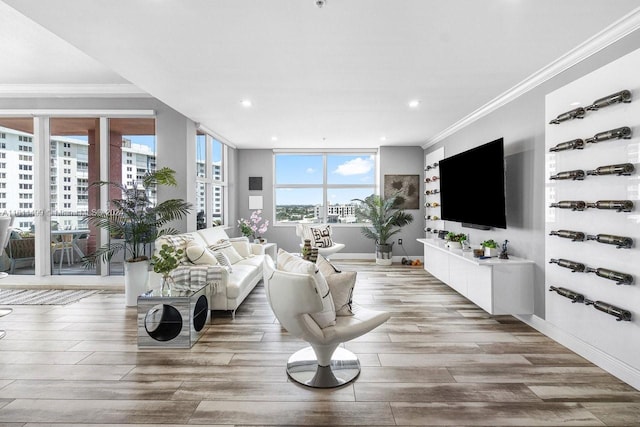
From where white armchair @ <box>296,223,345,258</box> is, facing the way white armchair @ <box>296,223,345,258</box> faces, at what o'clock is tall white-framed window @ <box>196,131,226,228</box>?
The tall white-framed window is roughly at 4 o'clock from the white armchair.

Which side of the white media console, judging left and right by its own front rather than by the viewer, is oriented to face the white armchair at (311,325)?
front

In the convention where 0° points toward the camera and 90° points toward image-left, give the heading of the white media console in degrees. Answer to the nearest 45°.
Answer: approximately 45°

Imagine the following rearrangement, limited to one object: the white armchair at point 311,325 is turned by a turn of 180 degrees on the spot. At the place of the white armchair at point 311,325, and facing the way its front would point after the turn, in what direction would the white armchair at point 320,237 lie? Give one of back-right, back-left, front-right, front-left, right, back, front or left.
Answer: back-right

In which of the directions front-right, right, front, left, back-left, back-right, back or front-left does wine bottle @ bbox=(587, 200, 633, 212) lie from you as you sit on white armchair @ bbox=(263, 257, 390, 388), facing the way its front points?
front-right

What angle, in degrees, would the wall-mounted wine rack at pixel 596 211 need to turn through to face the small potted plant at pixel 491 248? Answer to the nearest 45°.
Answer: approximately 90° to its right

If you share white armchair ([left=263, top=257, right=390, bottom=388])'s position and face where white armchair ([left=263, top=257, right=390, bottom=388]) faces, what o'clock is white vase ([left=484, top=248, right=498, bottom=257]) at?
The white vase is roughly at 12 o'clock from the white armchair.

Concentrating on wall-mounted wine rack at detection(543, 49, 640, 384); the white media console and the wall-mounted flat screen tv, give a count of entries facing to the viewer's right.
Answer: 0

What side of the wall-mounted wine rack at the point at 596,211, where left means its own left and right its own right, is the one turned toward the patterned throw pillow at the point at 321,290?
front

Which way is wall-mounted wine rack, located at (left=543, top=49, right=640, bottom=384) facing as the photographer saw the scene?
facing the viewer and to the left of the viewer

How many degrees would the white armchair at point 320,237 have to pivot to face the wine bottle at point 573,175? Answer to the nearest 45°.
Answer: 0° — it already faces it

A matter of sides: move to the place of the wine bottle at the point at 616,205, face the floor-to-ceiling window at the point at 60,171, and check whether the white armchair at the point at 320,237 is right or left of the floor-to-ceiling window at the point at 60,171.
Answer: right

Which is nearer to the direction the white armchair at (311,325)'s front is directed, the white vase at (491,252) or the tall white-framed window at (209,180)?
the white vase

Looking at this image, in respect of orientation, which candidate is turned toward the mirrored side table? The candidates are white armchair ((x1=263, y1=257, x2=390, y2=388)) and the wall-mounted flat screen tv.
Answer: the wall-mounted flat screen tv

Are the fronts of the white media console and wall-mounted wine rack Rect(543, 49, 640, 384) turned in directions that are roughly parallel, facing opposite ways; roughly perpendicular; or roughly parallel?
roughly parallel

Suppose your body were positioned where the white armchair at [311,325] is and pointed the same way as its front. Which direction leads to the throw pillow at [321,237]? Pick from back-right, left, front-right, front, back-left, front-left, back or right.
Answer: front-left

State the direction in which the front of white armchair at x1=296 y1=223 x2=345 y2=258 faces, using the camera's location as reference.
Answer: facing the viewer and to the right of the viewer

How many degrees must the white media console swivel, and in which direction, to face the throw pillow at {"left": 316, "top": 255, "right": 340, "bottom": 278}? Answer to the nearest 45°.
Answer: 0° — it already faces it

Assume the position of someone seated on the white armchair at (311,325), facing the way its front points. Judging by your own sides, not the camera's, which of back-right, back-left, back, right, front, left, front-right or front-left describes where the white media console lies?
front

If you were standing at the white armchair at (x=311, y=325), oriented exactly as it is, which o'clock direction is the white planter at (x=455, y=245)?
The white planter is roughly at 12 o'clock from the white armchair.
